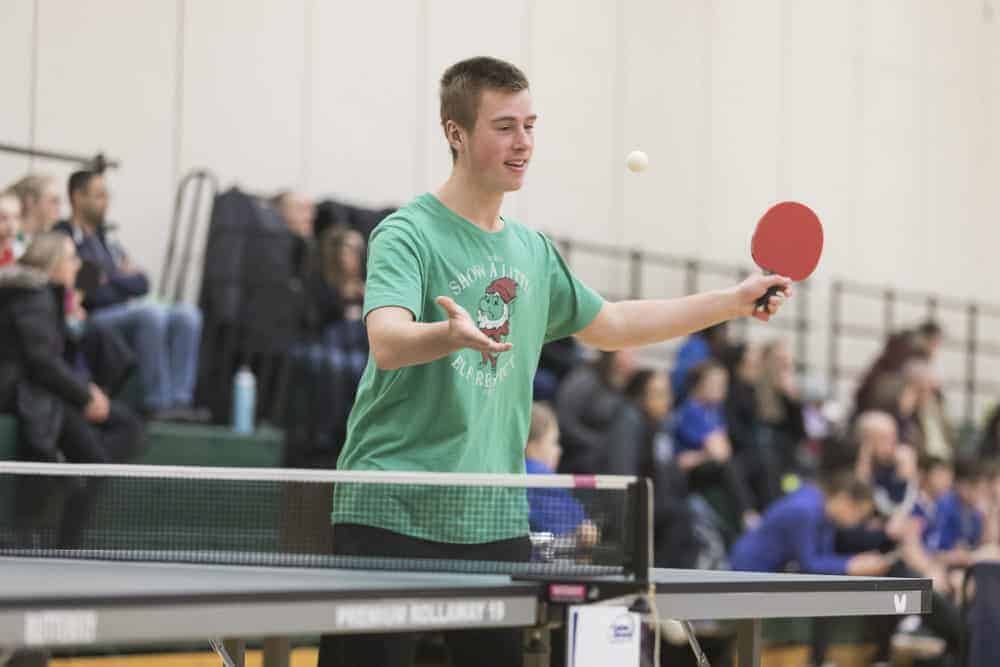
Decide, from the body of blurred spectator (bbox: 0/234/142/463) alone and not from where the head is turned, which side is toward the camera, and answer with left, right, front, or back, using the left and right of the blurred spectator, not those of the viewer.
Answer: right

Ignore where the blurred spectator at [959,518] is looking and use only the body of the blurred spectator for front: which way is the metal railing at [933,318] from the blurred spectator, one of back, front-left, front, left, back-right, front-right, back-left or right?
back-left

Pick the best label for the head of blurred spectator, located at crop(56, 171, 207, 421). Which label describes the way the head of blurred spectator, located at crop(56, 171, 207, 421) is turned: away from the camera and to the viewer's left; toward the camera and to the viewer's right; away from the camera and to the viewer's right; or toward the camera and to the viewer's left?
toward the camera and to the viewer's right

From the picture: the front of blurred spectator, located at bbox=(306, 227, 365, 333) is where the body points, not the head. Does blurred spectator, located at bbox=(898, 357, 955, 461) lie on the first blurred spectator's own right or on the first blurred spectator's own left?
on the first blurred spectator's own left

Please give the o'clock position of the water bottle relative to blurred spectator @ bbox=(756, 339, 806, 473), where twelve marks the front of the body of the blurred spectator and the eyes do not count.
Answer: The water bottle is roughly at 3 o'clock from the blurred spectator.

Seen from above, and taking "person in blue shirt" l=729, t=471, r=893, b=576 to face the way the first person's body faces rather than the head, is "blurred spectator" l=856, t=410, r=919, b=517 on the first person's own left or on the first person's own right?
on the first person's own left

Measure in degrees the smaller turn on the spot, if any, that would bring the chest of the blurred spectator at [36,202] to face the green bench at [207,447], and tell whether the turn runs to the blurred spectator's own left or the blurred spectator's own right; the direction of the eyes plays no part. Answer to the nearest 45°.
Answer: approximately 45° to the blurred spectator's own right

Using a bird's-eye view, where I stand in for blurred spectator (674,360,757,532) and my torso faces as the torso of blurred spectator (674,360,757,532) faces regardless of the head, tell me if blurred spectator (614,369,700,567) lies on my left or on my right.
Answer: on my right

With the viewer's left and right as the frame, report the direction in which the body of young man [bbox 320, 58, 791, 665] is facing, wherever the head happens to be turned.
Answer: facing the viewer and to the right of the viewer

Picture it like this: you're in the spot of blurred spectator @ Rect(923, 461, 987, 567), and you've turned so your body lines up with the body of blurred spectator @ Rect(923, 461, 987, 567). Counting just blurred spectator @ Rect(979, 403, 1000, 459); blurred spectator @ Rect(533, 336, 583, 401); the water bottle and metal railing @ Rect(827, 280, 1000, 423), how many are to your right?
2
